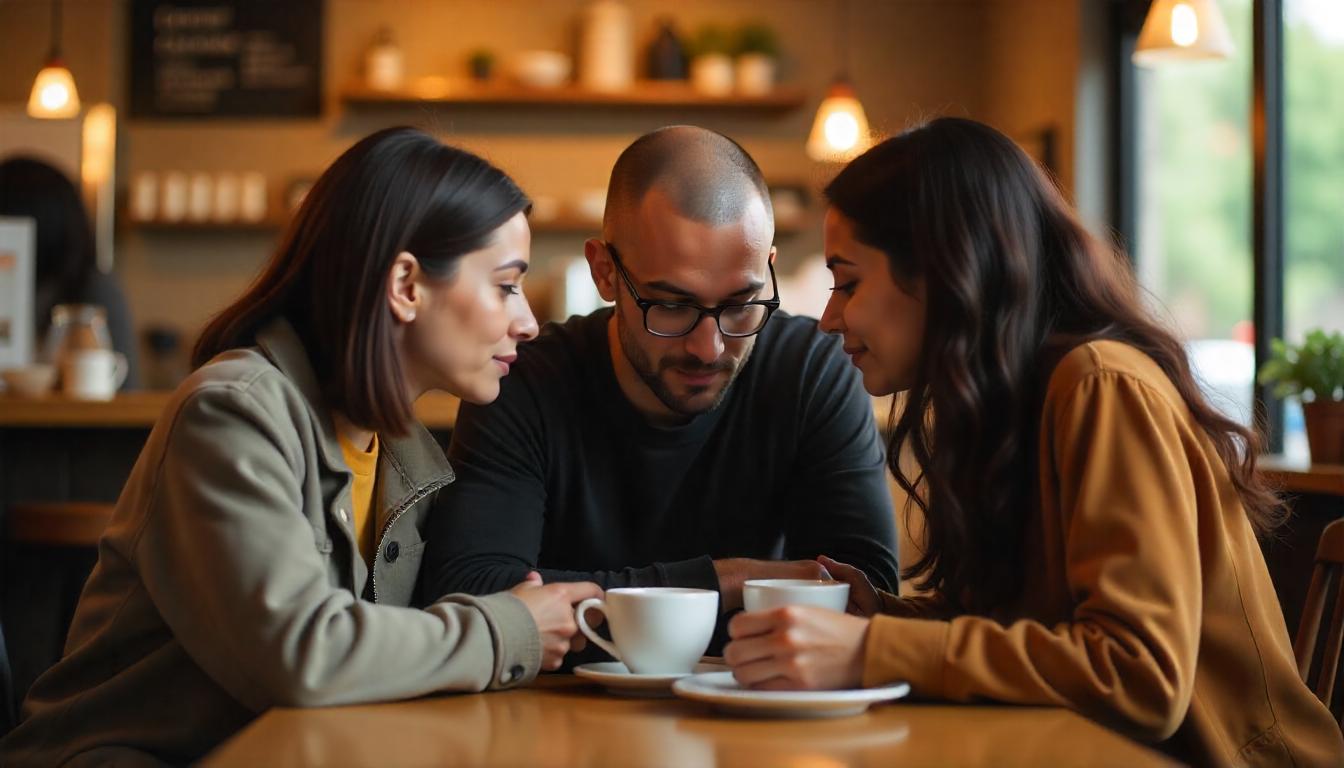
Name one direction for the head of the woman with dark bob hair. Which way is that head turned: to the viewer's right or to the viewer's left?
to the viewer's right

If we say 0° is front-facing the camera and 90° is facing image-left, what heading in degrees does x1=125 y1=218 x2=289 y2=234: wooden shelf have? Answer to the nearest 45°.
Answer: approximately 0°

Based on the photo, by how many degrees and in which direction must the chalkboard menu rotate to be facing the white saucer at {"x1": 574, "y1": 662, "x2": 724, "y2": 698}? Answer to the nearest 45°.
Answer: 0° — it already faces it

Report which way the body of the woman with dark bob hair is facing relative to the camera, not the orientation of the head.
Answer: to the viewer's right

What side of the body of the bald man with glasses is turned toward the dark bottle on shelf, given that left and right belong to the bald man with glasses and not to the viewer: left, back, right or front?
back

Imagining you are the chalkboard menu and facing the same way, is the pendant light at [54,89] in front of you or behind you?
in front

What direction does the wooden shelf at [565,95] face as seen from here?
toward the camera

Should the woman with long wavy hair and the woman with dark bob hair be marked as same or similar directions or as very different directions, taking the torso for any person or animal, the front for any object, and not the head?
very different directions

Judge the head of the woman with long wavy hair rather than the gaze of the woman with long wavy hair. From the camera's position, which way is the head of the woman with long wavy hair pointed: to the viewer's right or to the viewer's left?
to the viewer's left

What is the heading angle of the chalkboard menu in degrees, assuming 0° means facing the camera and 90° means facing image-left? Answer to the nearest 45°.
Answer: approximately 0°

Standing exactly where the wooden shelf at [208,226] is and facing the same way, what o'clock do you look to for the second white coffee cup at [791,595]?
The second white coffee cup is roughly at 12 o'clock from the wooden shelf.

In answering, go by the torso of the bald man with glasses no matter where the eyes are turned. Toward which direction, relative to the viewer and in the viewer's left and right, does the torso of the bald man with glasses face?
facing the viewer

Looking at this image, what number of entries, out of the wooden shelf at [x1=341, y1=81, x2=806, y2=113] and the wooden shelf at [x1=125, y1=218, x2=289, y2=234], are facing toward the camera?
2

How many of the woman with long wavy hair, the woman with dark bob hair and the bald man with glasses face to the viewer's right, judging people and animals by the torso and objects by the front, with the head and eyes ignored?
1

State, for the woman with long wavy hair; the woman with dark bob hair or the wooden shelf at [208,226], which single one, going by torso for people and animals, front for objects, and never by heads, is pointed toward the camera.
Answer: the wooden shelf
